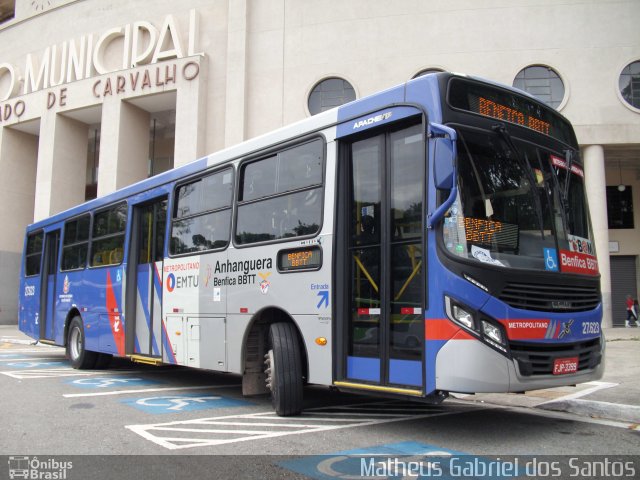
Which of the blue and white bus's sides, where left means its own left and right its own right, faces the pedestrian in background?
left

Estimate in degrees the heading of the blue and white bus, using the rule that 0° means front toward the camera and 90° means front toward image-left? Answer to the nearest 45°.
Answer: approximately 315°
